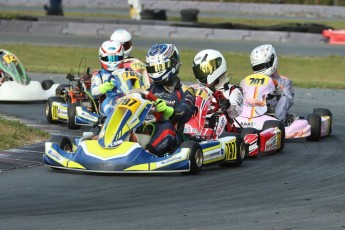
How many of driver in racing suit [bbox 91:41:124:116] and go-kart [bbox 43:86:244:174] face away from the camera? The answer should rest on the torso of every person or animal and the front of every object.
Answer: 0

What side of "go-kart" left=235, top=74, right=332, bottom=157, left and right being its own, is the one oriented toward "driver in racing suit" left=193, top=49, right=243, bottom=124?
front

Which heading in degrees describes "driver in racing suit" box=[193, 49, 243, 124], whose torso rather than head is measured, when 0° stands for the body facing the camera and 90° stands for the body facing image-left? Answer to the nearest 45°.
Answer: approximately 45°

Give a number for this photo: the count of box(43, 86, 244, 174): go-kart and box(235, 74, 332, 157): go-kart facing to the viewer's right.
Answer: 0

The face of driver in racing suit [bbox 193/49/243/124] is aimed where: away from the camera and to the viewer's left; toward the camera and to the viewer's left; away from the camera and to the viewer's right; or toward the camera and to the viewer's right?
toward the camera and to the viewer's left

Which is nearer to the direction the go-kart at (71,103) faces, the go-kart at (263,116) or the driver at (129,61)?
the go-kart

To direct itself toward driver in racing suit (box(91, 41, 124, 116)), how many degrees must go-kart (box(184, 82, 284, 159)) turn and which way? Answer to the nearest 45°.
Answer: approximately 90° to its right

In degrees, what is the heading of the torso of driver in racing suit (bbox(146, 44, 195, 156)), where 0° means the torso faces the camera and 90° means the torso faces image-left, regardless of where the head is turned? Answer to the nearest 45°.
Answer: approximately 45°
